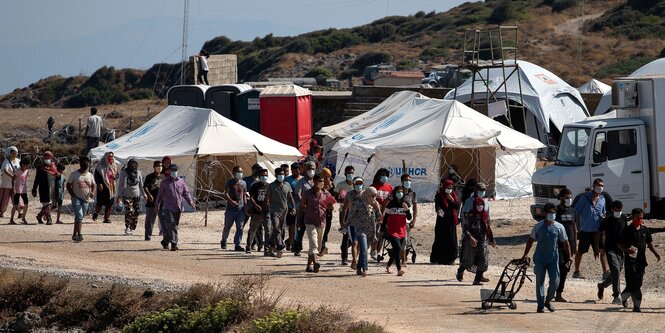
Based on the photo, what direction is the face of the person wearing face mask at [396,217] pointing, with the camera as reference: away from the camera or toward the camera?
toward the camera

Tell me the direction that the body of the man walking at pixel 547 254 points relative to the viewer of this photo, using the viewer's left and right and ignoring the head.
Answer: facing the viewer

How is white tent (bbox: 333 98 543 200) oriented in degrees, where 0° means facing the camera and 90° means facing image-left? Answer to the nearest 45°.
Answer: approximately 315°

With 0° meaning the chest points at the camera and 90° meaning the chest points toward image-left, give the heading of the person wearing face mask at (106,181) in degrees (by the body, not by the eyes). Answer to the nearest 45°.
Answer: approximately 315°

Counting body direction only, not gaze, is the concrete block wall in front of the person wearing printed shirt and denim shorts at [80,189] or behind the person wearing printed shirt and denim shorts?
behind

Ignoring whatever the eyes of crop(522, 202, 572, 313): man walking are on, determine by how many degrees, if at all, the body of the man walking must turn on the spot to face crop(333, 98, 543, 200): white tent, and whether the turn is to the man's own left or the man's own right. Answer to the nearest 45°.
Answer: approximately 180°

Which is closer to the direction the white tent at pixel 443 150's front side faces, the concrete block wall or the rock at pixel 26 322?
the rock

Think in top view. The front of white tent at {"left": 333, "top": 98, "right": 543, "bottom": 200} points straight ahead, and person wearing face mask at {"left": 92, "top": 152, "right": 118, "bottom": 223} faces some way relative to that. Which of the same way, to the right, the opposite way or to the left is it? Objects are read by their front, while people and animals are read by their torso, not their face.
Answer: the same way

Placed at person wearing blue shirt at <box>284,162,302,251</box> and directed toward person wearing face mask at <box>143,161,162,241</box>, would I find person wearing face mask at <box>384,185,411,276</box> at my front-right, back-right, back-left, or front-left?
back-left

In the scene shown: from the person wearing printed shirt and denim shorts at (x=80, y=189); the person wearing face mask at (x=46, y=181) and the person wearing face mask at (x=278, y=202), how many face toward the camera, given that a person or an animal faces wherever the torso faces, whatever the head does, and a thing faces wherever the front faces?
3

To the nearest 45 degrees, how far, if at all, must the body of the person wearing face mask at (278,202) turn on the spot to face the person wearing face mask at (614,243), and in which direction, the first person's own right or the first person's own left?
approximately 45° to the first person's own left

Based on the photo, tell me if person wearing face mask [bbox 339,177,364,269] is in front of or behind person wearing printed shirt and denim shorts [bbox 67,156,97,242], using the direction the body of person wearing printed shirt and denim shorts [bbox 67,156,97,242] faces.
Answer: in front

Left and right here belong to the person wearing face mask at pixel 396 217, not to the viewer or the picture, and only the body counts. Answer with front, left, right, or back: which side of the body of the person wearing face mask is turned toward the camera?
front

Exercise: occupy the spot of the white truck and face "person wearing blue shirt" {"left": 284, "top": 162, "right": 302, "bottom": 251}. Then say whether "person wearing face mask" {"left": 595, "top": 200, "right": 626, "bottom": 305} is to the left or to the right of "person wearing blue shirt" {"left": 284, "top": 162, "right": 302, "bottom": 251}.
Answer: left

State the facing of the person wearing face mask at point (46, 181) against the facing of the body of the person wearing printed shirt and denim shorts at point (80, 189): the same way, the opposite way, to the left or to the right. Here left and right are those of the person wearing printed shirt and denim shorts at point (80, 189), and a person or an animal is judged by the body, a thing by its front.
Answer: the same way

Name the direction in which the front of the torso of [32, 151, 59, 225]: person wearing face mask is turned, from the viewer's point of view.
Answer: toward the camera
